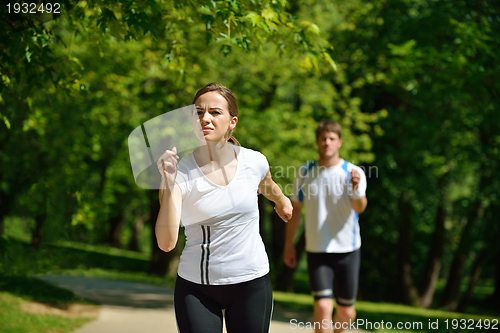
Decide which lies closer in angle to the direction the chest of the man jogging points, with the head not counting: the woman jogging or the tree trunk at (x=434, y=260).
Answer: the woman jogging

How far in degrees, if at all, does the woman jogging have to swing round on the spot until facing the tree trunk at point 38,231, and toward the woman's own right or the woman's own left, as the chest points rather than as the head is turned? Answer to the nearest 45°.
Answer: approximately 135° to the woman's own right

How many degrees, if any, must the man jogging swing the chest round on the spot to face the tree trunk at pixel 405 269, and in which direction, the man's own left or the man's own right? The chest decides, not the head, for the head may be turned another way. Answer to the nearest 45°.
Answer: approximately 180°

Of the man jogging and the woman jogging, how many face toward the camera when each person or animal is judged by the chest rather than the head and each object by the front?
2

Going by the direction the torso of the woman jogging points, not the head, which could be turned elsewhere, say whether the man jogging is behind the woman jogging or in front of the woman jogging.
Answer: behind

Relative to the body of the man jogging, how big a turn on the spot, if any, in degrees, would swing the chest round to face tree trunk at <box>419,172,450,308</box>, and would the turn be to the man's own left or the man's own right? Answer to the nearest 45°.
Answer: approximately 180°

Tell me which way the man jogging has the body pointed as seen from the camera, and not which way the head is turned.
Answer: toward the camera

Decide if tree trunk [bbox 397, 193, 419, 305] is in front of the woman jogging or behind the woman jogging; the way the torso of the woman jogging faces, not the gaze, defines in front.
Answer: behind

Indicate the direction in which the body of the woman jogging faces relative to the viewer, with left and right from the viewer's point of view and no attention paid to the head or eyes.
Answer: facing the viewer

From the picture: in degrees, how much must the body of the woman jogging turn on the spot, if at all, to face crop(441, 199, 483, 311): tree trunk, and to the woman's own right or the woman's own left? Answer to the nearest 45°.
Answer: approximately 135° to the woman's own left
